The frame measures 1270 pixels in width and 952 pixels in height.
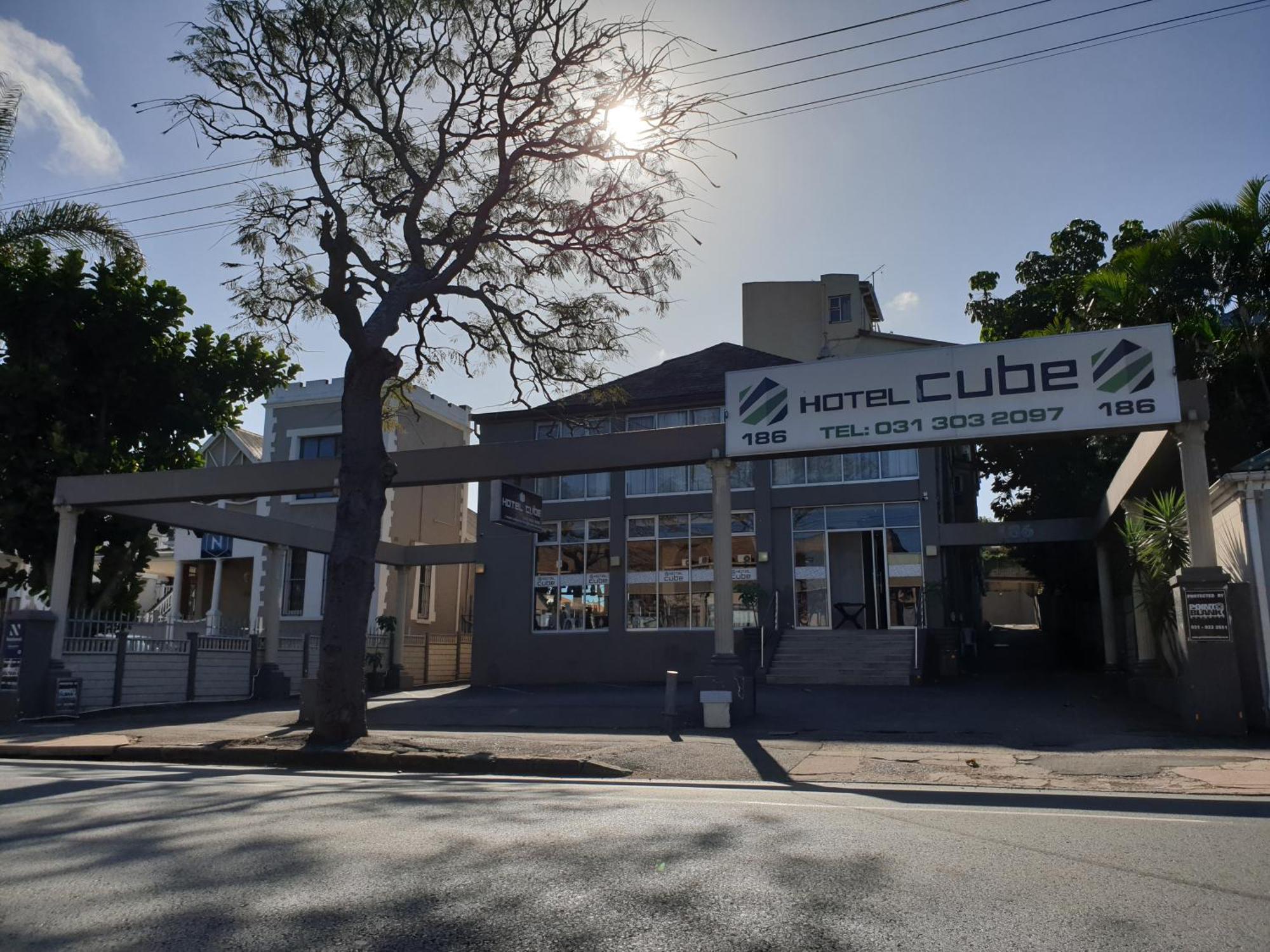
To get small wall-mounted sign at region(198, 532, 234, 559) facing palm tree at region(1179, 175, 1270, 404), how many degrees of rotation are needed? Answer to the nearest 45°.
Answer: approximately 45° to its left

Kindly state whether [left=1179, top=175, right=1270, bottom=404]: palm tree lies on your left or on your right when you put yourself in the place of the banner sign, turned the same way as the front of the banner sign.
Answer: on your left

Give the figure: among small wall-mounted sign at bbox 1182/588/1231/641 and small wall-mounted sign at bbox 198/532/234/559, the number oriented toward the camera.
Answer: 2

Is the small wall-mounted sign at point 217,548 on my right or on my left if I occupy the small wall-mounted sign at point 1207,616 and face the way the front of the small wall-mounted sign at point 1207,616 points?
on my right

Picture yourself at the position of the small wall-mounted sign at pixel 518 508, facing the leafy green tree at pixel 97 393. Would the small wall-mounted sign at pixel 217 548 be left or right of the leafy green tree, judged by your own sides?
right

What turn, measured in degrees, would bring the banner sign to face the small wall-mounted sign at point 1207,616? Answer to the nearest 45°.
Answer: approximately 45° to its left

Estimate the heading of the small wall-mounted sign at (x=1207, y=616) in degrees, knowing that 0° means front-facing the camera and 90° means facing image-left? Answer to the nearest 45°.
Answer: approximately 0°

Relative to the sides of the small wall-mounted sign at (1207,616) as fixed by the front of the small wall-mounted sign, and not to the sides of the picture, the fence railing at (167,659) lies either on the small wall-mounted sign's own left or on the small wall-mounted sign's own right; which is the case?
on the small wall-mounted sign's own right

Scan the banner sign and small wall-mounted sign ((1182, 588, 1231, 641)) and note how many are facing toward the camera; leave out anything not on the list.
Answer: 2

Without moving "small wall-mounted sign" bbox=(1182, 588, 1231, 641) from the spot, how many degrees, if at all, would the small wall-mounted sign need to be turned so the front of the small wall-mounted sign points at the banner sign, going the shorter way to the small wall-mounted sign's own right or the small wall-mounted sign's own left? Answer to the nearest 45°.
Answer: approximately 90° to the small wall-mounted sign's own right

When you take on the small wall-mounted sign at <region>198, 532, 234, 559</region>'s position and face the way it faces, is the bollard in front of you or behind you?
in front
